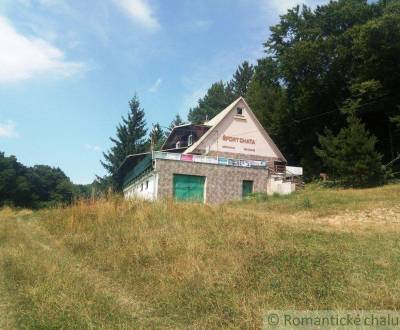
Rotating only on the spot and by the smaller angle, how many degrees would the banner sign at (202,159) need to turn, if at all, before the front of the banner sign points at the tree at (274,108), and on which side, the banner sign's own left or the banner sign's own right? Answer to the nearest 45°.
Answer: approximately 135° to the banner sign's own left

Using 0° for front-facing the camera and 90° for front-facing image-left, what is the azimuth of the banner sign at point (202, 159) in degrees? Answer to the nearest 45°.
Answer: approximately 0°

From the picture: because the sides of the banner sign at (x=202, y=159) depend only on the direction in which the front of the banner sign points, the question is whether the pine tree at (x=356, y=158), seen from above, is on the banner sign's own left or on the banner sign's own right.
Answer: on the banner sign's own left

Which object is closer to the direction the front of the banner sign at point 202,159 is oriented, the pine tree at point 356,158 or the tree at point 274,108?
the pine tree
